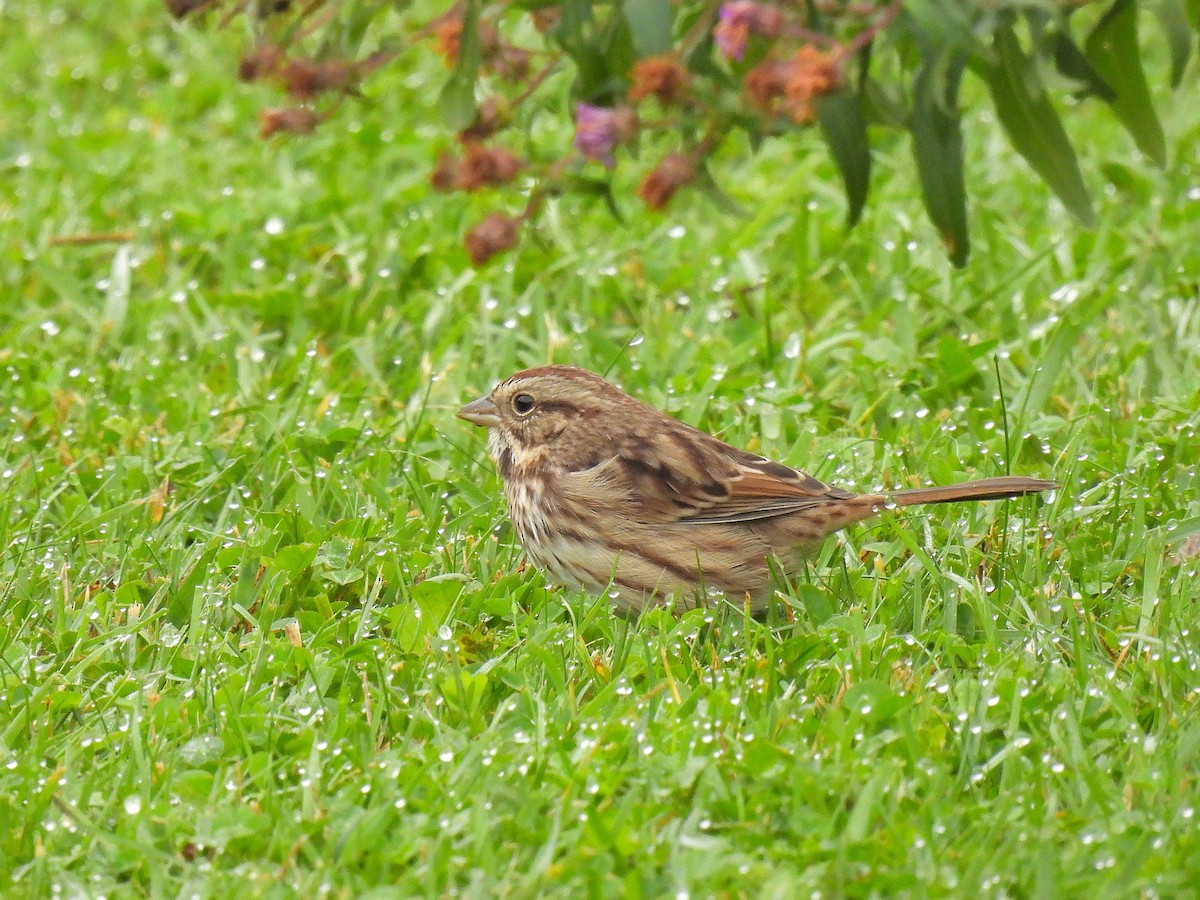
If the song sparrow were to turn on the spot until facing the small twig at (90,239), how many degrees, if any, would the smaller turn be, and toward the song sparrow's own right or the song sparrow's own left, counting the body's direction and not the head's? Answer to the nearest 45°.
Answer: approximately 45° to the song sparrow's own right

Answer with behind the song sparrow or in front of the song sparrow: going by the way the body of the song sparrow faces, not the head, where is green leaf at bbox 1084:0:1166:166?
behind

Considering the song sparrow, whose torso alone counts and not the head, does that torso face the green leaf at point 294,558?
yes

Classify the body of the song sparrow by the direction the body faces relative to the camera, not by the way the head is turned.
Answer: to the viewer's left
